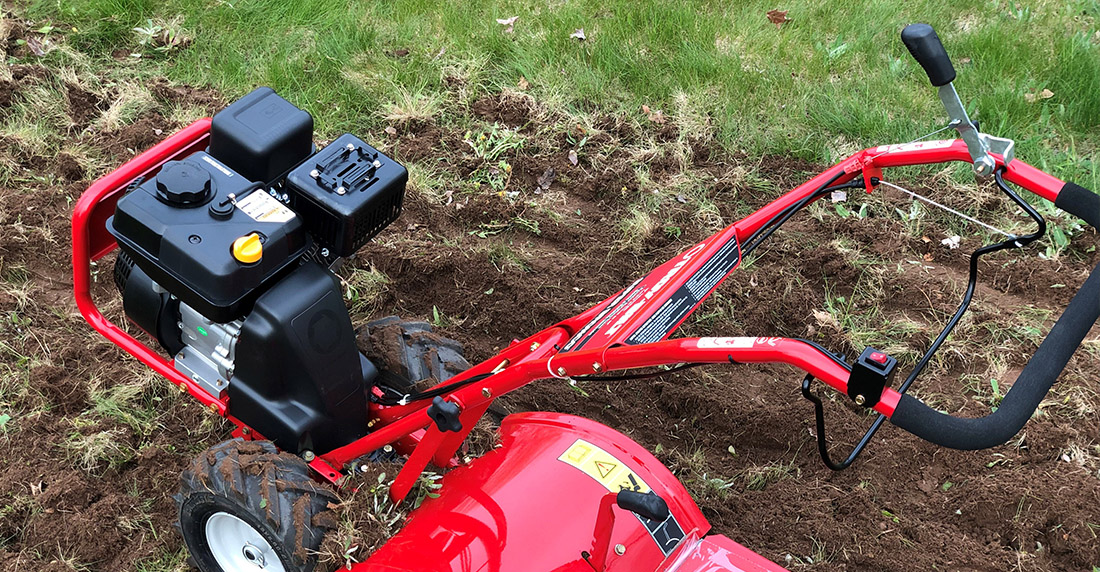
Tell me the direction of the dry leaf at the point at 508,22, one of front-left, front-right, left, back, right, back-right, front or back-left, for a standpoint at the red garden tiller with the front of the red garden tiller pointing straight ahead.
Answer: front-right

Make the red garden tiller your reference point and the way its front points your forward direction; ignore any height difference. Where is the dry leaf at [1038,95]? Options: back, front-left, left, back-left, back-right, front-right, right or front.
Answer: right

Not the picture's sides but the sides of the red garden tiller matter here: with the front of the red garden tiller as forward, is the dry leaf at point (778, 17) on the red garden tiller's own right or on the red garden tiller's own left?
on the red garden tiller's own right

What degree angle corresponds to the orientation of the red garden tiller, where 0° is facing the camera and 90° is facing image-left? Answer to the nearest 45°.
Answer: approximately 135°

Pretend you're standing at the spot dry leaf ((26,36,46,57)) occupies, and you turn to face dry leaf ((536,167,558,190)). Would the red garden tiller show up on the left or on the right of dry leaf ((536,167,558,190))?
right

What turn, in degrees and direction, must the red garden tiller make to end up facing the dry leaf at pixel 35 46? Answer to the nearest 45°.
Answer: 0° — it already faces it

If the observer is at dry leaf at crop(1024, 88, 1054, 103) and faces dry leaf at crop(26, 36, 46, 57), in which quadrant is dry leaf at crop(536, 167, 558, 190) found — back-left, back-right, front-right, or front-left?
front-left

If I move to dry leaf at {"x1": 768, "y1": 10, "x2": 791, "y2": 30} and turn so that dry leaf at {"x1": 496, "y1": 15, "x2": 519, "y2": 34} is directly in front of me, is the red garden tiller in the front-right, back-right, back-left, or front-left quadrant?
front-left

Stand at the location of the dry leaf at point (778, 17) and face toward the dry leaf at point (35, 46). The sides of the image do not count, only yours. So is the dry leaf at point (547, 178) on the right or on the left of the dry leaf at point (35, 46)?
left

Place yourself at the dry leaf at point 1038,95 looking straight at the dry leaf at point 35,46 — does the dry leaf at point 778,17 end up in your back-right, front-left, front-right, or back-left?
front-right
